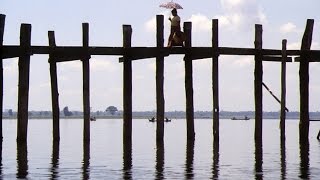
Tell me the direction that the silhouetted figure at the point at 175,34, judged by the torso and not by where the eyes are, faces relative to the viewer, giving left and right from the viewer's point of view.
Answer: facing to the left of the viewer
